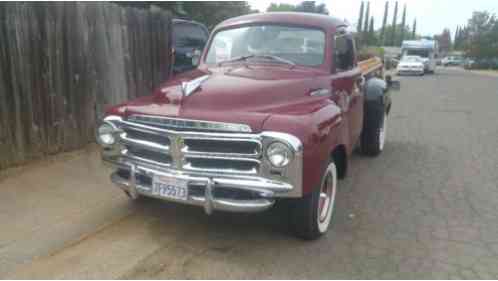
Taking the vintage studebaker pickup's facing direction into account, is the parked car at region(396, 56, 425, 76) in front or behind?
behind

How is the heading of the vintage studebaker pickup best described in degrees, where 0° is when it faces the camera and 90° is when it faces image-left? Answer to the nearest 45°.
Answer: approximately 45°

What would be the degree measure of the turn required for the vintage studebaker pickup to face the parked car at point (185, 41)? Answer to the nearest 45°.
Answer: approximately 135° to its right

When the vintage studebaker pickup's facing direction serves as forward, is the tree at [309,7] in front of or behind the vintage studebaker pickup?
behind

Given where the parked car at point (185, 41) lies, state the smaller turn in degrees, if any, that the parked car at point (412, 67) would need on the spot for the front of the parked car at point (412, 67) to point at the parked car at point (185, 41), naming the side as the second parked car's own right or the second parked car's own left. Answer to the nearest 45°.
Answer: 0° — it already faces it

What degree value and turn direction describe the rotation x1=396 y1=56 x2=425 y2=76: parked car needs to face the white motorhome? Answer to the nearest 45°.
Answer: approximately 180°

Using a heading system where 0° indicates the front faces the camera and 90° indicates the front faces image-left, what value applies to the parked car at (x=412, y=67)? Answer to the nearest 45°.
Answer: approximately 0°
